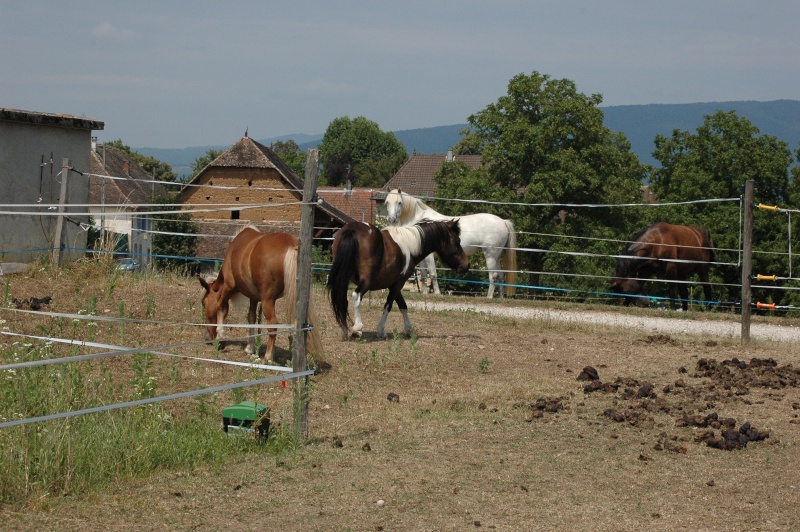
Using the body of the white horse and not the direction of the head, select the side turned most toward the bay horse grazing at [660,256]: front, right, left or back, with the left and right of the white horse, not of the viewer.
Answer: back

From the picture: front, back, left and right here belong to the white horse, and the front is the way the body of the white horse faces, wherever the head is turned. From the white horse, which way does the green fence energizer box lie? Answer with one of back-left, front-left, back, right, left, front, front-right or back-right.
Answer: left

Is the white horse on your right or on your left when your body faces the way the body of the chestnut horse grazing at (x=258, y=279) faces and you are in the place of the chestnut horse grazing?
on your right

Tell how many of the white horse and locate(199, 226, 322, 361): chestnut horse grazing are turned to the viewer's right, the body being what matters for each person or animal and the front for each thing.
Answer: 0

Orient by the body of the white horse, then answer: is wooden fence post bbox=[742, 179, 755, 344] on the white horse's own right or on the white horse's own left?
on the white horse's own left

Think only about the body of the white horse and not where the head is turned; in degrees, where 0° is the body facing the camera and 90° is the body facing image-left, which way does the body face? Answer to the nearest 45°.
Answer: approximately 90°

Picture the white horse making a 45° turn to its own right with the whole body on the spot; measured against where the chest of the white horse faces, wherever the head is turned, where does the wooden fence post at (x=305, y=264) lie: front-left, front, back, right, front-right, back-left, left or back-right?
back-left

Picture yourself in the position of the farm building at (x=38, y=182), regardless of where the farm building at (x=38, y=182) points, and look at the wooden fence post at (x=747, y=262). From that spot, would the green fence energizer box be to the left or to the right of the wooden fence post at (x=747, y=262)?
right

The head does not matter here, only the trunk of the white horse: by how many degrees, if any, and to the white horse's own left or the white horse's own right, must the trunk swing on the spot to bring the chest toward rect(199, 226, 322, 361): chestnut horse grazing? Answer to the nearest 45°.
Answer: approximately 90° to the white horse's own left
